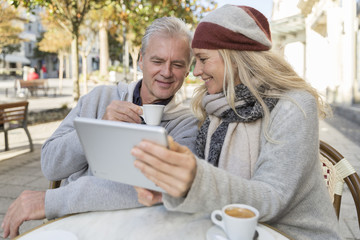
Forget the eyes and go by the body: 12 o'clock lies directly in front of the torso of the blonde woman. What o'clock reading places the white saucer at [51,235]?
The white saucer is roughly at 12 o'clock from the blonde woman.

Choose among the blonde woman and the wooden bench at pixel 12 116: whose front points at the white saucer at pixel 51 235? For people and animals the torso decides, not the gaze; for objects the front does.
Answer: the blonde woman

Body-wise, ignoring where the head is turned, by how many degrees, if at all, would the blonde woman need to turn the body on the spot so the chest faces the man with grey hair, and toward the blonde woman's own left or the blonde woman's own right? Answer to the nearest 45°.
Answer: approximately 90° to the blonde woman's own right
